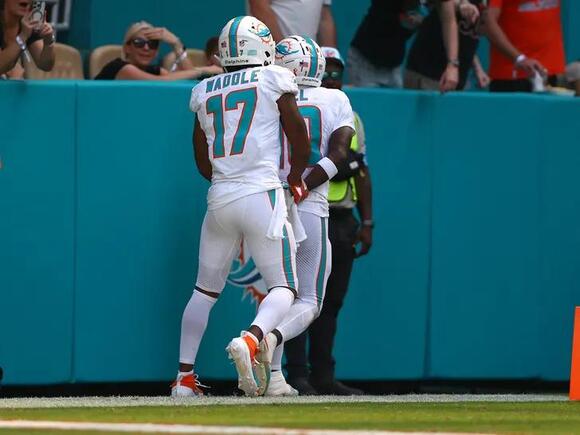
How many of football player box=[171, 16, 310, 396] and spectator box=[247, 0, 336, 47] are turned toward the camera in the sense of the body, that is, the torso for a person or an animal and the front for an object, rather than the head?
1

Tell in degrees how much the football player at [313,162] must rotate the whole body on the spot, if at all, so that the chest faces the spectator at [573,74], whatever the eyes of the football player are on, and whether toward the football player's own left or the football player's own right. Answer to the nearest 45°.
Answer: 0° — they already face them

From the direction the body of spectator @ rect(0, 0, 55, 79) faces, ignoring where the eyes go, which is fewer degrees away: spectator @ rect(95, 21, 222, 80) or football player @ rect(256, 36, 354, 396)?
the football player

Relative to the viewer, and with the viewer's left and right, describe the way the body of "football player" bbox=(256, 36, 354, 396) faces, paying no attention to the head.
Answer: facing away from the viewer and to the right of the viewer

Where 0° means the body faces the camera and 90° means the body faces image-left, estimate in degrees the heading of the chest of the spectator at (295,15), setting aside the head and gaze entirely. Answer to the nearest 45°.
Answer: approximately 0°

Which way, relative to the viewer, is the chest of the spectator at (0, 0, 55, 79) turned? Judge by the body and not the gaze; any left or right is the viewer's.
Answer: facing the viewer and to the right of the viewer

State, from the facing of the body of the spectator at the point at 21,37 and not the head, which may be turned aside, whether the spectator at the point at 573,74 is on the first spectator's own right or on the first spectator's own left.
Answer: on the first spectator's own left

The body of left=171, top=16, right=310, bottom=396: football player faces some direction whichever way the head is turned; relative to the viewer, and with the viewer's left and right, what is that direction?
facing away from the viewer and to the right of the viewer
